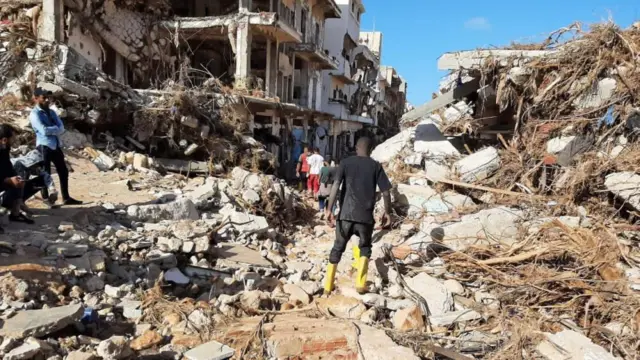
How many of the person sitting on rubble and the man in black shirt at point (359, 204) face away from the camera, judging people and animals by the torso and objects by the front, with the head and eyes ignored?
1

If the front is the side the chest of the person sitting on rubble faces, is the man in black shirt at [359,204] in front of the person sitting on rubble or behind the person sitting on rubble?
in front

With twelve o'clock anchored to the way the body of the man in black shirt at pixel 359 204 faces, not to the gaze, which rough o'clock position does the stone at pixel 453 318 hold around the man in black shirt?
The stone is roughly at 4 o'clock from the man in black shirt.

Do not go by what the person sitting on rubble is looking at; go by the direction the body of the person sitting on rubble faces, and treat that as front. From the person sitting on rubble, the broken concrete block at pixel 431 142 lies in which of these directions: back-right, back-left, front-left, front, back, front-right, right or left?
front

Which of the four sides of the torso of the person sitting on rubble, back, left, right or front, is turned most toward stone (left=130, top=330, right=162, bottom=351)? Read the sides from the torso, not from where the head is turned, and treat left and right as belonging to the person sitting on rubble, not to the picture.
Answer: right

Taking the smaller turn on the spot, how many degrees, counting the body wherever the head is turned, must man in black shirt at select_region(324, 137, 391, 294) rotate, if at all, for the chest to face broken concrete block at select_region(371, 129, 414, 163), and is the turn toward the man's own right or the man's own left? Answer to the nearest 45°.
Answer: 0° — they already face it

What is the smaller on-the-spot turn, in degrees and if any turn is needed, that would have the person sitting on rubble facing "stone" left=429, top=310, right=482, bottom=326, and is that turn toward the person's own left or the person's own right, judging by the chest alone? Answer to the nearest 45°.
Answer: approximately 45° to the person's own right

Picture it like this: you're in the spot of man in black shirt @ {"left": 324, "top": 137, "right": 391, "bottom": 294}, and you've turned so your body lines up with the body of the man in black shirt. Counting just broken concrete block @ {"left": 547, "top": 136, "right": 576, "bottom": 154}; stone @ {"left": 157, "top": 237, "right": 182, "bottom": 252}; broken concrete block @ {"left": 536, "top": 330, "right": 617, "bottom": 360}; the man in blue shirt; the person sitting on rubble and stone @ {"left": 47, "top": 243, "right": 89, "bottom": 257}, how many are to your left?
4

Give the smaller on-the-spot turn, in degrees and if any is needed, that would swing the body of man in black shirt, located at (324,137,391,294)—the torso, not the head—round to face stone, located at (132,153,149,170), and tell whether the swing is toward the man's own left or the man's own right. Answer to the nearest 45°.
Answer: approximately 45° to the man's own left

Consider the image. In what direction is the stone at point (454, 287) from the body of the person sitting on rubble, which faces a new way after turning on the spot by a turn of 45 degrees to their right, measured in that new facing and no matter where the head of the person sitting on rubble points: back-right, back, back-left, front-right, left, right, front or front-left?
front

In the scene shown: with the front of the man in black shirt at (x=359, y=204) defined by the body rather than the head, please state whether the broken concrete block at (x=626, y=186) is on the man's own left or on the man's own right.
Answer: on the man's own right

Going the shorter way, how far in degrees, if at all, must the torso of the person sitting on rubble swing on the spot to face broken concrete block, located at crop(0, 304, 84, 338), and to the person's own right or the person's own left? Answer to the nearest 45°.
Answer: approximately 90° to the person's own right

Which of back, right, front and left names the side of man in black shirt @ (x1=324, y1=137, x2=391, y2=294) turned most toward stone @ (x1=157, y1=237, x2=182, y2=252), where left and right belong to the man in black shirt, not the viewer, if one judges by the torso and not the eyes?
left

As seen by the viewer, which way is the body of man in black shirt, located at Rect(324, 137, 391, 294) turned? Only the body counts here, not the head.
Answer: away from the camera

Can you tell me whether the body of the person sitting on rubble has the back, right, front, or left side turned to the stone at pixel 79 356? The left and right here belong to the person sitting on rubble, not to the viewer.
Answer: right

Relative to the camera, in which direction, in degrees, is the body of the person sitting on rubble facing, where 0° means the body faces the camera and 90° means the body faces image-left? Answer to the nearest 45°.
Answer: approximately 270°

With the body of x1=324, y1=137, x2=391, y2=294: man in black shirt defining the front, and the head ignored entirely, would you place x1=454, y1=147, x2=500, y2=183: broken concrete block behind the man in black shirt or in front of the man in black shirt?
in front

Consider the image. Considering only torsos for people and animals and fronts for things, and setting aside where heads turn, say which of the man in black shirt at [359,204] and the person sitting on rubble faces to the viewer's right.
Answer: the person sitting on rubble
